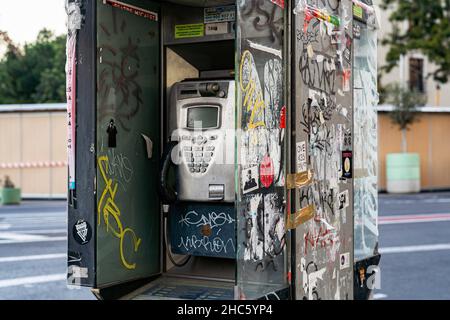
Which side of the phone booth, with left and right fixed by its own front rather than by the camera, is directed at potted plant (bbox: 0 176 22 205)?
right

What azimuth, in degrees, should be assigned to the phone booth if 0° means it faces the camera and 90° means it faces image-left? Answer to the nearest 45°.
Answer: approximately 45°

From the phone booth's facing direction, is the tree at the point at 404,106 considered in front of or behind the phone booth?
behind
